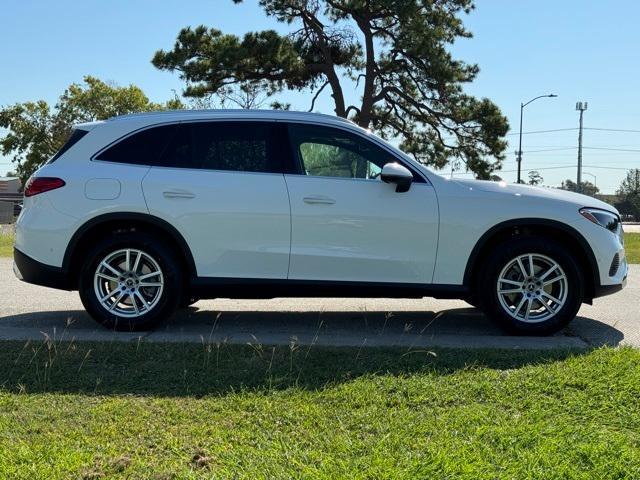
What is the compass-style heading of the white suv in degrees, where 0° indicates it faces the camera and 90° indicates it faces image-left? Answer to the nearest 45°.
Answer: approximately 270°

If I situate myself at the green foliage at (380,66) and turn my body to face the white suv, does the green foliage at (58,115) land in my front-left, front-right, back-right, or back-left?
back-right

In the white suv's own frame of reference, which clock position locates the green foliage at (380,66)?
The green foliage is roughly at 9 o'clock from the white suv.

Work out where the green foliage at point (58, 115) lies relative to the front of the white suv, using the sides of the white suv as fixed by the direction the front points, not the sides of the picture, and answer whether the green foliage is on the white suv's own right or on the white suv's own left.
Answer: on the white suv's own left
